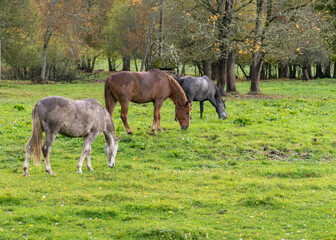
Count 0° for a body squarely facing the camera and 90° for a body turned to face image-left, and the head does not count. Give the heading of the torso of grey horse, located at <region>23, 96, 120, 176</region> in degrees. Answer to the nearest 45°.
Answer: approximately 270°

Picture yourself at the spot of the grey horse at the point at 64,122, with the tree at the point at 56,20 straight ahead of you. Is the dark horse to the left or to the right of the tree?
right

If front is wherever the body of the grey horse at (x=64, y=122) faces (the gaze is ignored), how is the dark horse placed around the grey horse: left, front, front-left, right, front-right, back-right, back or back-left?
front-left

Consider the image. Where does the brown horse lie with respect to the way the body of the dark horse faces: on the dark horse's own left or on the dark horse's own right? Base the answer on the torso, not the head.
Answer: on the dark horse's own right

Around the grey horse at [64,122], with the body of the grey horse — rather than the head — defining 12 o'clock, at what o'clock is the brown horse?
The brown horse is roughly at 10 o'clock from the grey horse.

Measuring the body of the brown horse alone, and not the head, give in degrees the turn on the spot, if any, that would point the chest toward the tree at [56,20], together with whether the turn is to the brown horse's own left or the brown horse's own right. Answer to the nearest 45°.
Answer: approximately 90° to the brown horse's own left

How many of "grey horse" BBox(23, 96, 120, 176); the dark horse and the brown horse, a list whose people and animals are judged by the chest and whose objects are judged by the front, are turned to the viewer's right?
3

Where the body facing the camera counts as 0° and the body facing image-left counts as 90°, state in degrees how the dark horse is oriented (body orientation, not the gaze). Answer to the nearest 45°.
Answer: approximately 270°

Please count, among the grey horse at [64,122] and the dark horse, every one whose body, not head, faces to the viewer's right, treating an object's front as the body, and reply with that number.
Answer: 2

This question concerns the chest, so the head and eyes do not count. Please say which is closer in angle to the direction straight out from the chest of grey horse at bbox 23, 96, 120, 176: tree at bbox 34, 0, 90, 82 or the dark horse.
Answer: the dark horse

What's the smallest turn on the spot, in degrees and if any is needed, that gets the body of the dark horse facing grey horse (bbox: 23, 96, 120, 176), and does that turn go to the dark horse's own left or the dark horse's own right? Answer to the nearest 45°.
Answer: approximately 90° to the dark horse's own right

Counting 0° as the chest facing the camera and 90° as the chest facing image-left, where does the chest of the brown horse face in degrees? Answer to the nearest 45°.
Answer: approximately 270°
